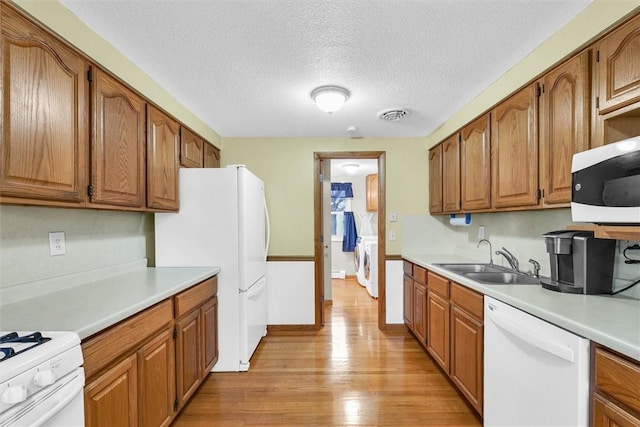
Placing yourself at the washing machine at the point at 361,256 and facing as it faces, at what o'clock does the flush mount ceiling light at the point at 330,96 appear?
The flush mount ceiling light is roughly at 9 o'clock from the washing machine.

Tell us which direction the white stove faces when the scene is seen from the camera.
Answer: facing the viewer and to the right of the viewer

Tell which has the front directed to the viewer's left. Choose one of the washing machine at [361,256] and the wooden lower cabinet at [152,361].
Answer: the washing machine

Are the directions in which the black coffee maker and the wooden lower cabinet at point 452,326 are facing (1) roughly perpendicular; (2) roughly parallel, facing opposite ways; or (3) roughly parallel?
roughly parallel

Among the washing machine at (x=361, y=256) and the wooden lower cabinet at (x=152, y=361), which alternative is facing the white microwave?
the wooden lower cabinet

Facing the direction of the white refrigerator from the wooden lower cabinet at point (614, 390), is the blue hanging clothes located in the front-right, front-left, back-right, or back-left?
front-right

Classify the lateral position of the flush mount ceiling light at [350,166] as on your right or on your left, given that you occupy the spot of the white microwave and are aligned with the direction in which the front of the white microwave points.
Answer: on your right

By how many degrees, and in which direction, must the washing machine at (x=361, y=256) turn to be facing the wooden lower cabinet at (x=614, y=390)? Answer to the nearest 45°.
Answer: approximately 90° to its left

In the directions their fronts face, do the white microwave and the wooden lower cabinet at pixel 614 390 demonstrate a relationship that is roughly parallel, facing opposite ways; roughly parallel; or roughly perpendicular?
roughly parallel

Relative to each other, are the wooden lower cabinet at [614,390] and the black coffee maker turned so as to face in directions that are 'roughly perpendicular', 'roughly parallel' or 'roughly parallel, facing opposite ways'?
roughly parallel

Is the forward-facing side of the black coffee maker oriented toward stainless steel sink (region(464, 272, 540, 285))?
no

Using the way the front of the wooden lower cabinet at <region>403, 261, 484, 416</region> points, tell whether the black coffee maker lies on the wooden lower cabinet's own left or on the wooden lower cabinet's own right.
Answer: on the wooden lower cabinet's own left

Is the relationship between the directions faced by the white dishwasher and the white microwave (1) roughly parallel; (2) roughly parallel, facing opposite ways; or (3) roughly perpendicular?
roughly parallel

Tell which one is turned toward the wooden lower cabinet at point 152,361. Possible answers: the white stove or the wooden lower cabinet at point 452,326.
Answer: the wooden lower cabinet at point 452,326

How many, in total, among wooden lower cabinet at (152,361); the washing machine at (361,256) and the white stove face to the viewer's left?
1

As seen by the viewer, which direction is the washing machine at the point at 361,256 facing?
to the viewer's left

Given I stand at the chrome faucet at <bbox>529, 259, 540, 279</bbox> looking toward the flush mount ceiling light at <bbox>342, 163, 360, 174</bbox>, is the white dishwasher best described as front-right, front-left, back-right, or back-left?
back-left
